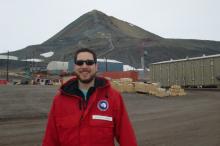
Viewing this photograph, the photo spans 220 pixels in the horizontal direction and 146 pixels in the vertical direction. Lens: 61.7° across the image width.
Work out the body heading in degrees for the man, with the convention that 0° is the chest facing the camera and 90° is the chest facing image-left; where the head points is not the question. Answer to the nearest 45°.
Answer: approximately 0°

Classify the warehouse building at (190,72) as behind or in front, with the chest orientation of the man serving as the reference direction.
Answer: behind
